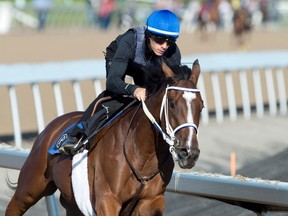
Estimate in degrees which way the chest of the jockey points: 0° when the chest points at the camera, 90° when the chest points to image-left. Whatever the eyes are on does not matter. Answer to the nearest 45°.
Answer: approximately 315°

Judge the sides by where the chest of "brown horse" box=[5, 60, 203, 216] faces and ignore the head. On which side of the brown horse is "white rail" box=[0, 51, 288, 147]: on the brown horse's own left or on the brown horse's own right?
on the brown horse's own left

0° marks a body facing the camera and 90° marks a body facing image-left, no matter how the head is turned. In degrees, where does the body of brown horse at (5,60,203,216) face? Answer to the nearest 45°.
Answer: approximately 315°

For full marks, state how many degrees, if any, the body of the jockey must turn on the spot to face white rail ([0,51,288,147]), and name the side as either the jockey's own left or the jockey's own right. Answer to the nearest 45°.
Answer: approximately 135° to the jockey's own left

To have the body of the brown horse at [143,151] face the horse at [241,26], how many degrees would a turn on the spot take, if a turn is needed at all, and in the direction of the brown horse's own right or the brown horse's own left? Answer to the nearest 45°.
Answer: approximately 135° to the brown horse's own left

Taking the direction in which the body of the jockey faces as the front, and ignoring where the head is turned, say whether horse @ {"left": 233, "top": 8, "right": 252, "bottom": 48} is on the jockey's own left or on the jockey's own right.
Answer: on the jockey's own left
